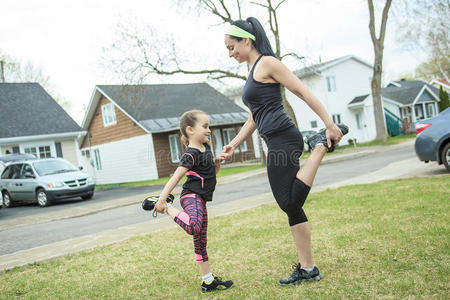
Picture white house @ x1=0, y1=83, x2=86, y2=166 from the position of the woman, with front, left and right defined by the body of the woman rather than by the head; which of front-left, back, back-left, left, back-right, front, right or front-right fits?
front-right

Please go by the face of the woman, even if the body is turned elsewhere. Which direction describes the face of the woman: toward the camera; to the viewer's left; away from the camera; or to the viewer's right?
to the viewer's left

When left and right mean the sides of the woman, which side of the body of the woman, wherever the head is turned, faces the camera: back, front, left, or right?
left

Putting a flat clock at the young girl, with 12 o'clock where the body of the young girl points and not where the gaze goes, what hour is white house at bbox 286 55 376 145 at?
The white house is roughly at 10 o'clock from the young girl.

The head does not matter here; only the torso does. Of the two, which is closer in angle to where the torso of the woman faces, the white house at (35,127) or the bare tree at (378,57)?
the white house

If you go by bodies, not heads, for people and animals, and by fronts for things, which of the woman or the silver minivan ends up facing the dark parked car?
the silver minivan

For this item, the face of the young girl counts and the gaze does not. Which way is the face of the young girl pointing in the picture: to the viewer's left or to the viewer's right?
to the viewer's right

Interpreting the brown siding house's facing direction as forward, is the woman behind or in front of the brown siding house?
in front

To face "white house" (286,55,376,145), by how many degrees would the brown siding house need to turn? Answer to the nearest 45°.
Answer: approximately 45° to its left

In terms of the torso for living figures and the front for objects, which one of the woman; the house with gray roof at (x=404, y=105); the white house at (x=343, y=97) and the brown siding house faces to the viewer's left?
the woman

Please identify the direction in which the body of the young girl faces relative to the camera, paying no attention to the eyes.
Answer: to the viewer's right

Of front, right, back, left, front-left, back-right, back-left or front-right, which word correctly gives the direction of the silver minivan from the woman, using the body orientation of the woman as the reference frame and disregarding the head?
front-right

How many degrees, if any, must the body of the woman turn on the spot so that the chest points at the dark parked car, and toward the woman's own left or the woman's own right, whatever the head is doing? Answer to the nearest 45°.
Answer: approximately 135° to the woman's own right

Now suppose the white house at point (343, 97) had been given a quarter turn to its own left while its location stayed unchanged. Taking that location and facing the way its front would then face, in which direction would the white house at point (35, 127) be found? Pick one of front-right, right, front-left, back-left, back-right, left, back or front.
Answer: back

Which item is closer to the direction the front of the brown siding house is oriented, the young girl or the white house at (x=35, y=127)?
the young girl

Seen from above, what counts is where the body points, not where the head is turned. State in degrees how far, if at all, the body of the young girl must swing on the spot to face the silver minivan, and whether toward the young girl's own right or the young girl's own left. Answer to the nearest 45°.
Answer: approximately 135° to the young girl's own left

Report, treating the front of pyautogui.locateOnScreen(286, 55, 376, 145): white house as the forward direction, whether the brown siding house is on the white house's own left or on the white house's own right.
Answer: on the white house's own right
